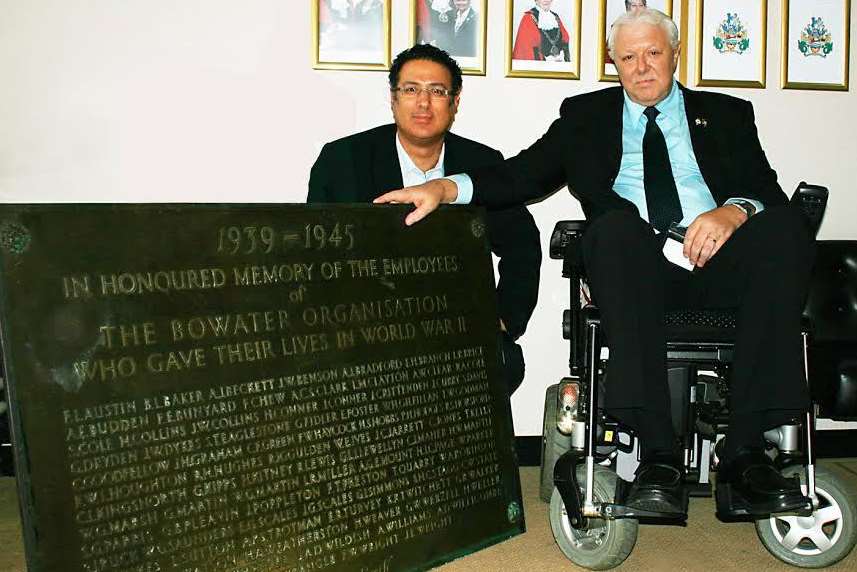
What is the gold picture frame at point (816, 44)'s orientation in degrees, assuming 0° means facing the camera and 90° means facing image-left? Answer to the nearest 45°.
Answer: approximately 0°

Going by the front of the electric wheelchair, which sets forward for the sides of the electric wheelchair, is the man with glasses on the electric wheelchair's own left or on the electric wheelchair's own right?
on the electric wheelchair's own right

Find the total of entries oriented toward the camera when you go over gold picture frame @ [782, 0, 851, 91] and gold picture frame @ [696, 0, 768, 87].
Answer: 2

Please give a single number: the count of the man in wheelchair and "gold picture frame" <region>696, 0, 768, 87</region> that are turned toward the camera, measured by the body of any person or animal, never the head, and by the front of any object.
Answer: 2

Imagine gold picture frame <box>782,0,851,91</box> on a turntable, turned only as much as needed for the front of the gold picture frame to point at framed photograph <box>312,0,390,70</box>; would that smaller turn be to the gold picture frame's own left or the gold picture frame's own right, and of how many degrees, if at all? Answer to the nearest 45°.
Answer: approximately 45° to the gold picture frame's own right

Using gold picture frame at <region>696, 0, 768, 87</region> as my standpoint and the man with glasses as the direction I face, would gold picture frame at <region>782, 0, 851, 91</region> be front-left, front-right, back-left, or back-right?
back-left

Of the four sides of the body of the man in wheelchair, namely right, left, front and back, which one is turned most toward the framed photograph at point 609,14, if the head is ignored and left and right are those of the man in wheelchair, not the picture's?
back
